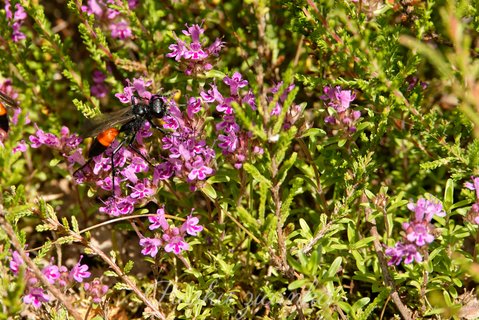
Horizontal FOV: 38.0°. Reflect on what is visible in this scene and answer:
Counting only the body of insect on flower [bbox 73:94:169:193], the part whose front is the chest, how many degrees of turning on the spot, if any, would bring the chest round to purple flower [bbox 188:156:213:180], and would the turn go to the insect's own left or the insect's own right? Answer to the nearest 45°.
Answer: approximately 45° to the insect's own right

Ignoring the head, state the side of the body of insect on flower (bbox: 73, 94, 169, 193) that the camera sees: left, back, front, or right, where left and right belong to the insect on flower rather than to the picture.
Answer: right

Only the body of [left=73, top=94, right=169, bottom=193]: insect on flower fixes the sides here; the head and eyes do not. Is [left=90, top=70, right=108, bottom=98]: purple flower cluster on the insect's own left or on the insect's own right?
on the insect's own left
